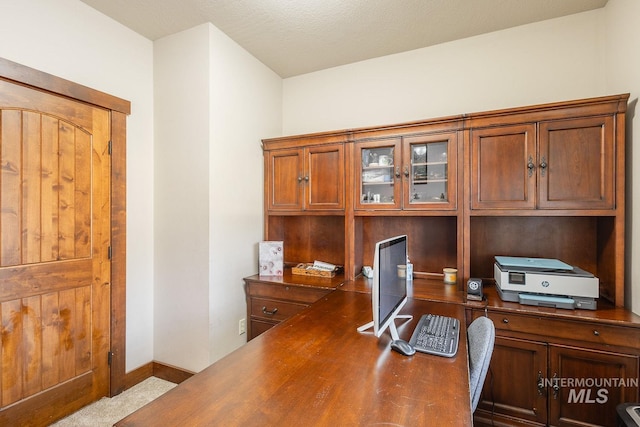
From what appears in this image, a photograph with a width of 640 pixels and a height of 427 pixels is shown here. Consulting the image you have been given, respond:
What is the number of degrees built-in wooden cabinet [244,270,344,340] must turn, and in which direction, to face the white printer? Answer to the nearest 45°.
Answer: approximately 90° to its left

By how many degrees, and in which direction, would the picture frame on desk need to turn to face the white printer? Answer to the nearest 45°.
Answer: approximately 45° to its left

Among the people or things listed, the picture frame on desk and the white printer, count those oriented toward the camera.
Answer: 2

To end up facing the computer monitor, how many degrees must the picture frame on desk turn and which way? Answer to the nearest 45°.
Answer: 0° — it already faces it

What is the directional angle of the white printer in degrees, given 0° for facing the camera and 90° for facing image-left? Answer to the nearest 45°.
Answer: approximately 0°

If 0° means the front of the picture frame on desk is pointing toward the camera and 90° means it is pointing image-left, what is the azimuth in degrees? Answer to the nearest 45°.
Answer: approximately 0°

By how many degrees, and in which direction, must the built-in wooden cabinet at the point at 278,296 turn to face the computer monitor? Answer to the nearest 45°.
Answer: approximately 90° to its left

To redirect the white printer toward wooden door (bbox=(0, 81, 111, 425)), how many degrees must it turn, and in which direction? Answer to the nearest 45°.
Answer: approximately 45° to its right
